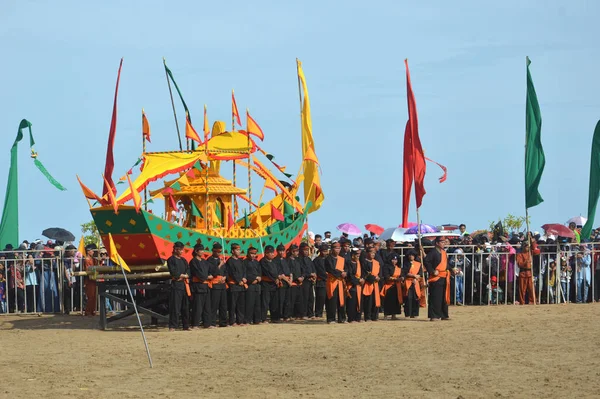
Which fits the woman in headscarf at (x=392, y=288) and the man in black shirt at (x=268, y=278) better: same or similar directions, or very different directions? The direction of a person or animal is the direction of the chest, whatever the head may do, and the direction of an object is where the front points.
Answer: same or similar directions

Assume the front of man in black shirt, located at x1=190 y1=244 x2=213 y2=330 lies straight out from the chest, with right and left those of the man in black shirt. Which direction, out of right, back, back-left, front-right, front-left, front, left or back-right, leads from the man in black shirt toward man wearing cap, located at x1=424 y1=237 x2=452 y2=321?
front-left

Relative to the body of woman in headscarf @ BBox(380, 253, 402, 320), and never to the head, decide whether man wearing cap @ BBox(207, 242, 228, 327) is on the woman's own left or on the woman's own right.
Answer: on the woman's own right

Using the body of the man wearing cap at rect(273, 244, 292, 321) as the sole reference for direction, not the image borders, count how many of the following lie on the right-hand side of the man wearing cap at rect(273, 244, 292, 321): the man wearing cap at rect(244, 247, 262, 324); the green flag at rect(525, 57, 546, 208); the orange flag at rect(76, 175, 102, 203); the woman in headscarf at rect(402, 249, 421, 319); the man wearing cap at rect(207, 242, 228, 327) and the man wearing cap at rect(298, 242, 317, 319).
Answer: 3

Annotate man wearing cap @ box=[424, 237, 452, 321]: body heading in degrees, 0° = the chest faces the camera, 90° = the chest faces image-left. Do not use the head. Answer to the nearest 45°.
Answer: approximately 315°

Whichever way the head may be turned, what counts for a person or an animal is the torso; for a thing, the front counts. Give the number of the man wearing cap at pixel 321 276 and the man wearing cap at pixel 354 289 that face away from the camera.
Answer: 0

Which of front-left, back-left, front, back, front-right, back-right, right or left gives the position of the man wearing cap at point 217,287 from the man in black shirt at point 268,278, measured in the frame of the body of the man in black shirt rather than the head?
right

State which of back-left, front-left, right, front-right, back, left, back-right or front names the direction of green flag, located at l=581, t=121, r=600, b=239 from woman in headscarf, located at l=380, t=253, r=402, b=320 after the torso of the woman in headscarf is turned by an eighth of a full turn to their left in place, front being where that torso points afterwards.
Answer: front-left

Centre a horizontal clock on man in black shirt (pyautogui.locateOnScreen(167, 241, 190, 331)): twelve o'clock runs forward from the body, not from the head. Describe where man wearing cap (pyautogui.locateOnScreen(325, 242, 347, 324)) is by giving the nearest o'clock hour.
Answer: The man wearing cap is roughly at 10 o'clock from the man in black shirt.

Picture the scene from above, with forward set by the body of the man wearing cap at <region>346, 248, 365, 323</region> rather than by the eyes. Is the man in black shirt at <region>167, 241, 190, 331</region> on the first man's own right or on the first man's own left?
on the first man's own right

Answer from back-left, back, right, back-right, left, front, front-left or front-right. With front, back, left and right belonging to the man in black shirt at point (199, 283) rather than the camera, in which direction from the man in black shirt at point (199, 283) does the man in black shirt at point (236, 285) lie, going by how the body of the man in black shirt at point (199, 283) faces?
left

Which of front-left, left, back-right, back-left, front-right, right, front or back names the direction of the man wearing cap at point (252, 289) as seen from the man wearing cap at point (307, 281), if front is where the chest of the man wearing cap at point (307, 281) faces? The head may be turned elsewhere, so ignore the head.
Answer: right

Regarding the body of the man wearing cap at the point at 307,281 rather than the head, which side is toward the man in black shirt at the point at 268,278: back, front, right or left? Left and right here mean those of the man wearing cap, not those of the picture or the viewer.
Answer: right
